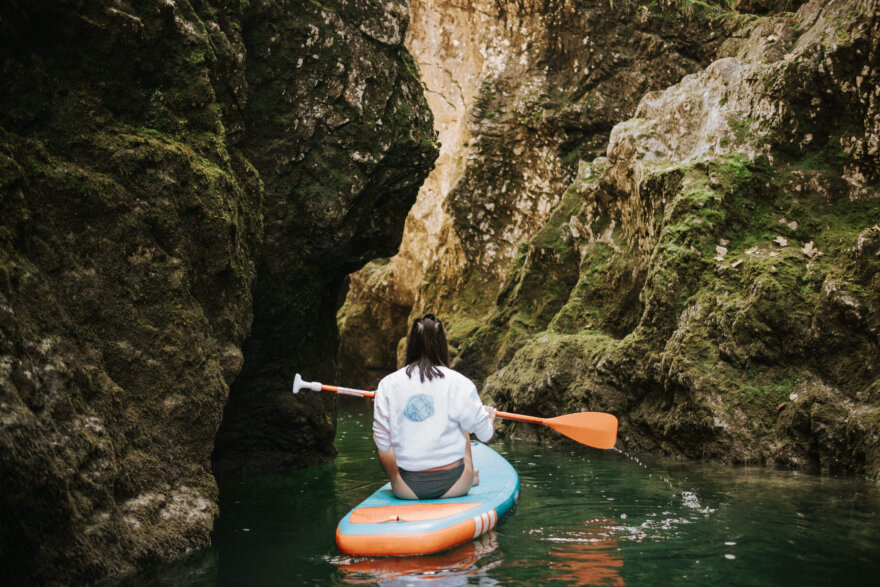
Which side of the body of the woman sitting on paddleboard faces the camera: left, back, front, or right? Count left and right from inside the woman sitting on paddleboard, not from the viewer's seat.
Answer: back

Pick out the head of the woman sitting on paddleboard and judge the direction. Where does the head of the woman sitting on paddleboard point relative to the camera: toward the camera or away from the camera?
away from the camera
